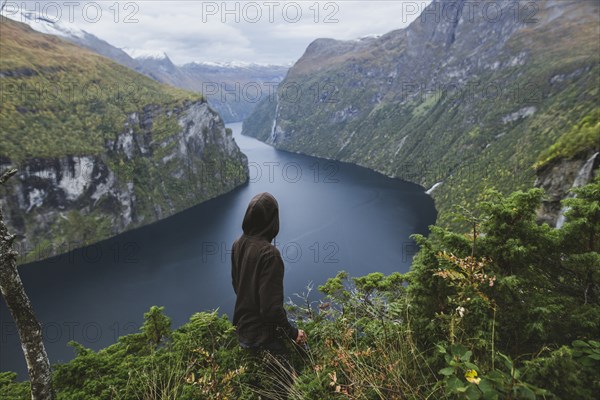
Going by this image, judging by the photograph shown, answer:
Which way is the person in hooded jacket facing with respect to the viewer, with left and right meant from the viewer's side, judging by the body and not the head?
facing away from the viewer and to the right of the viewer
